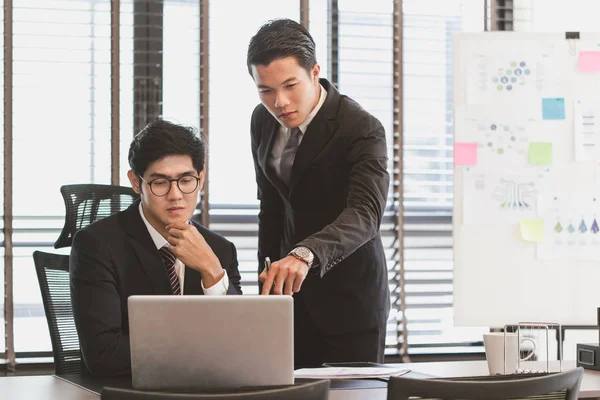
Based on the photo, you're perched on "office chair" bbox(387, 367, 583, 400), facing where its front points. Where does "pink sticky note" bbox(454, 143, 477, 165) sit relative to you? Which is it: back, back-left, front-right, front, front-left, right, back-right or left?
front

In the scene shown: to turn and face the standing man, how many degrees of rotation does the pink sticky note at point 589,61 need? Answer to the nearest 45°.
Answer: approximately 45° to its right

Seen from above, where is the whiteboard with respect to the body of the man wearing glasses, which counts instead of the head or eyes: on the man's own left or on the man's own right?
on the man's own left

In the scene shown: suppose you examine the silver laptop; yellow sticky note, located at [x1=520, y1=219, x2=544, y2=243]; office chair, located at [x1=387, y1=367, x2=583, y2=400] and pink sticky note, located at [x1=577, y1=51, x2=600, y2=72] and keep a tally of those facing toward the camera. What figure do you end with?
2

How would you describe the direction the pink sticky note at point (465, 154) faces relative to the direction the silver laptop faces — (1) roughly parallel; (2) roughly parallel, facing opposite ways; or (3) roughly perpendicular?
roughly parallel, facing opposite ways

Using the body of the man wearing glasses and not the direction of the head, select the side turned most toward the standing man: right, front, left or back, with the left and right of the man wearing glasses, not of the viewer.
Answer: left

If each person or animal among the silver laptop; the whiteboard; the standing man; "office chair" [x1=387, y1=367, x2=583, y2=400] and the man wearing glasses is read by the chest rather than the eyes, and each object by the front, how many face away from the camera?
2

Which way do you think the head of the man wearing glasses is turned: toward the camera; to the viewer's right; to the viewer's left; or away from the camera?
toward the camera

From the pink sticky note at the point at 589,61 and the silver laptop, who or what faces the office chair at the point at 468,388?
the pink sticky note

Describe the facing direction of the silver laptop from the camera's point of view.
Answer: facing away from the viewer

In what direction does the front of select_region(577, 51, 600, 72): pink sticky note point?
toward the camera

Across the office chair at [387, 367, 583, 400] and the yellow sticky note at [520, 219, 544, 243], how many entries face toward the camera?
1

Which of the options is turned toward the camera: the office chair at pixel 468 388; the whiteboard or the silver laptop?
the whiteboard

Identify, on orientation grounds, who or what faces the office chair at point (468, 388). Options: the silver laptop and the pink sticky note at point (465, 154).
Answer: the pink sticky note

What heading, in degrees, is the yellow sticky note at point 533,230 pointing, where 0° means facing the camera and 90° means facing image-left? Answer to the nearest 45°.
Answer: approximately 0°

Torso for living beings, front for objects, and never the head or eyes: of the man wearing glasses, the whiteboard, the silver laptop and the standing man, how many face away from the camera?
1

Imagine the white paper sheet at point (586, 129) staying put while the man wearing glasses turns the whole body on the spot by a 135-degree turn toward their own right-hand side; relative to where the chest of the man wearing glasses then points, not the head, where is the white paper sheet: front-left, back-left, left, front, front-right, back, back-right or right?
back-right

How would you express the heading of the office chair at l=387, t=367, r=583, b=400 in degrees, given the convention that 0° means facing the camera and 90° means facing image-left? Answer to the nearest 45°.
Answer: approximately 180°

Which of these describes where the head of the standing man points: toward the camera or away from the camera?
toward the camera

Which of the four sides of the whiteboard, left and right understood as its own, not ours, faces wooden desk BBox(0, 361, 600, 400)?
front
